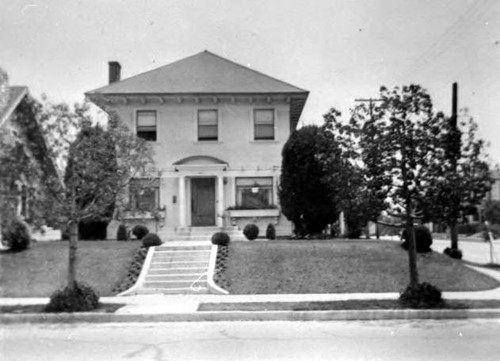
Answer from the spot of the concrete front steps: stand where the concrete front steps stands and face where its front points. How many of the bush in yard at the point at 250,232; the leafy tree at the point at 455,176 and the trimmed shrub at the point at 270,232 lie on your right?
0

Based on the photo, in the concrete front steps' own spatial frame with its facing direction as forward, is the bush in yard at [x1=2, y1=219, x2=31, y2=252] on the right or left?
on its right

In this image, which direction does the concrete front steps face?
toward the camera

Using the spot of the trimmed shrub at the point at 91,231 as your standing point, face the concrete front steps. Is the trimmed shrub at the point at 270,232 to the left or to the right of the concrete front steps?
left

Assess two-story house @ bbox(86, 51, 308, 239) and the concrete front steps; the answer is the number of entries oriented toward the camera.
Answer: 2

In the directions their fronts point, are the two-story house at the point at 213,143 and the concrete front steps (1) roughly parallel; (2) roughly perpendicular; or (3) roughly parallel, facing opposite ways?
roughly parallel

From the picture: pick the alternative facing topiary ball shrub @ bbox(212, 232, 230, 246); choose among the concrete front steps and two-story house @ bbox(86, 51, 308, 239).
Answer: the two-story house

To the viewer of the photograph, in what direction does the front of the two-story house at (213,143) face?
facing the viewer

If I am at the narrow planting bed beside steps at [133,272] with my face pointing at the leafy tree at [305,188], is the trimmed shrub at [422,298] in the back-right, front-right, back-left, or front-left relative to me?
front-right

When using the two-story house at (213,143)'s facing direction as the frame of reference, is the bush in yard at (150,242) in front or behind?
in front

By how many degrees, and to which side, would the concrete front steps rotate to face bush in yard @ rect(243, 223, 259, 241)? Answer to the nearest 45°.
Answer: approximately 135° to its left

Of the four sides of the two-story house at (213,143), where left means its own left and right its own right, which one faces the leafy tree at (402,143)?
front

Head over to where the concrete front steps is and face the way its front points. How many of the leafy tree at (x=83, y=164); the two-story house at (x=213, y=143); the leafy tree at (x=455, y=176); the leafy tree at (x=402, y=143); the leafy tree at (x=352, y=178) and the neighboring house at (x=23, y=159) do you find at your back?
1
